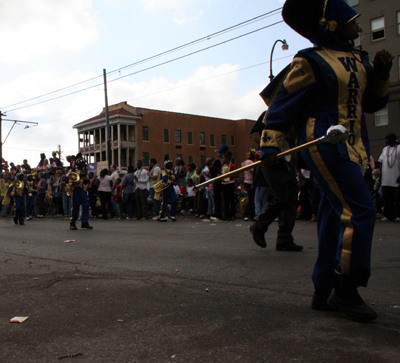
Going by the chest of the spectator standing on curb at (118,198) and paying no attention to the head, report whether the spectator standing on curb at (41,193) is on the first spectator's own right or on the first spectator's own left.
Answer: on the first spectator's own right

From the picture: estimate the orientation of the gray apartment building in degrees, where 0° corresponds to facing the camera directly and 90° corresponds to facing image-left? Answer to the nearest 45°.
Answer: approximately 45°

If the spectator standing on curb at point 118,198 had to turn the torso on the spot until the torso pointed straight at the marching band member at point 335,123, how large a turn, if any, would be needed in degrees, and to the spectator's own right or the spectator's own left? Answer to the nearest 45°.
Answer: approximately 45° to the spectator's own left

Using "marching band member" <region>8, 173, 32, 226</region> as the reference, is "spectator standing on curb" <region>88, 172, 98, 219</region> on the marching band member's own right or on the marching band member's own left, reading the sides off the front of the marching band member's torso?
on the marching band member's own left

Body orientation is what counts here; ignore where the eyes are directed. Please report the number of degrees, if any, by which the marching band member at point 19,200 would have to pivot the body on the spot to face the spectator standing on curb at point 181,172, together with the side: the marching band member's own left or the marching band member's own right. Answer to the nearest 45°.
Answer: approximately 90° to the marching band member's own left

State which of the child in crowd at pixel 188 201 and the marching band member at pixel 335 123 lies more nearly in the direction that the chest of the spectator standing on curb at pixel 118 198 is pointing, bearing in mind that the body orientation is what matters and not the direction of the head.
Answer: the marching band member

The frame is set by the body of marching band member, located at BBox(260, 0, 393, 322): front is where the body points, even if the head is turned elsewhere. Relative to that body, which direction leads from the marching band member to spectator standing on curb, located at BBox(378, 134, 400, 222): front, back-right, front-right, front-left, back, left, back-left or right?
back-left
